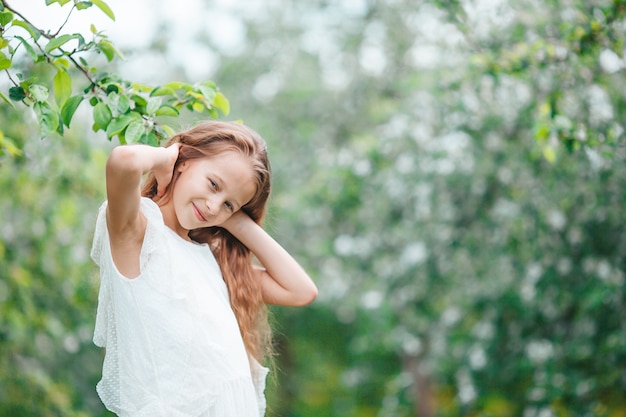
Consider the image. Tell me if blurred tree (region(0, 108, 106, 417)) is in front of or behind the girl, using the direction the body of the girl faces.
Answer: behind

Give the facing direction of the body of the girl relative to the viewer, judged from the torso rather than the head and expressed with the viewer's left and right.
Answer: facing the viewer and to the right of the viewer

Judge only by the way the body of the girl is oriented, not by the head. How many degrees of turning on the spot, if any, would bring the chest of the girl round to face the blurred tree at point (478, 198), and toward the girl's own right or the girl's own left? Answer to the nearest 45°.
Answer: approximately 90° to the girl's own left

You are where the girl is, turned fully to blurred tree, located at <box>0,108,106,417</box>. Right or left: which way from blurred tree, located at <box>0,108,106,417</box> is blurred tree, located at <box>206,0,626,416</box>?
right
